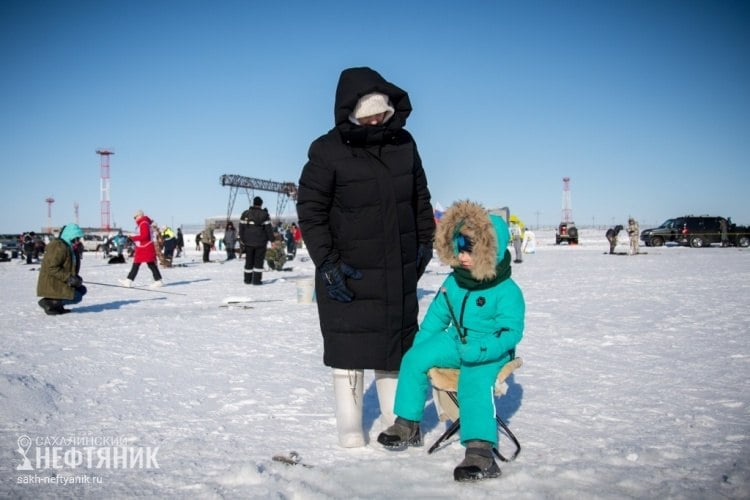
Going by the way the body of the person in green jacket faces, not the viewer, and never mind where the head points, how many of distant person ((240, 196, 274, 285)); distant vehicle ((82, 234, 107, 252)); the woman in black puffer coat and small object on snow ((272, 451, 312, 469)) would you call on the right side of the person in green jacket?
2

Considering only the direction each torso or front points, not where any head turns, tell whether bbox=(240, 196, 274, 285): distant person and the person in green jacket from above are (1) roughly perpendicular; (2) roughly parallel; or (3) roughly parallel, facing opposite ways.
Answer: roughly perpendicular

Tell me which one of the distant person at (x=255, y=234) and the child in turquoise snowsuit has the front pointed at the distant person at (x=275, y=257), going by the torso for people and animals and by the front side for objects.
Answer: the distant person at (x=255, y=234)

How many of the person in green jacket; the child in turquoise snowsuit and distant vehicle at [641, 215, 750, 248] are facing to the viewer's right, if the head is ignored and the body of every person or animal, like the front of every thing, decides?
1

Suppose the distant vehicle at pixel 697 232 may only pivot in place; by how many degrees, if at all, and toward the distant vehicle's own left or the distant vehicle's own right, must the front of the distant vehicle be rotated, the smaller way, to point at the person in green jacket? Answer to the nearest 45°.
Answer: approximately 90° to the distant vehicle's own left

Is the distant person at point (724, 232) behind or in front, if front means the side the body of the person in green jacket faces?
in front

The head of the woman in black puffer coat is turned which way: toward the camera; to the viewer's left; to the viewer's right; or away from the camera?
toward the camera

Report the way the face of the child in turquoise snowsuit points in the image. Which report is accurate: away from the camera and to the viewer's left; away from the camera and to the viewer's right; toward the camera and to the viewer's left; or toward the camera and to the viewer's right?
toward the camera and to the viewer's left

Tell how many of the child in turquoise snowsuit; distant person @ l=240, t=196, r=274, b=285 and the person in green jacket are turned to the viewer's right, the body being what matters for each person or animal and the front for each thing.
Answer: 1

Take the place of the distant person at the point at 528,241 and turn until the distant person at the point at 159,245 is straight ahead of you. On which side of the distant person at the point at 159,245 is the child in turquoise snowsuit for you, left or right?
left

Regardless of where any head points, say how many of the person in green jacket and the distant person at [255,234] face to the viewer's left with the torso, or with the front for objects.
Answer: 0

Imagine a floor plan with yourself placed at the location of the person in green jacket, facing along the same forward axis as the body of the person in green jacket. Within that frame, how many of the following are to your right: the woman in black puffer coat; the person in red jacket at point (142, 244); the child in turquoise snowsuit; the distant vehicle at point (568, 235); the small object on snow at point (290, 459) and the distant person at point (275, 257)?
3

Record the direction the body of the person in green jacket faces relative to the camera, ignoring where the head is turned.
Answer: to the viewer's right

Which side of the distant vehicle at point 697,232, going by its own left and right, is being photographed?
left
